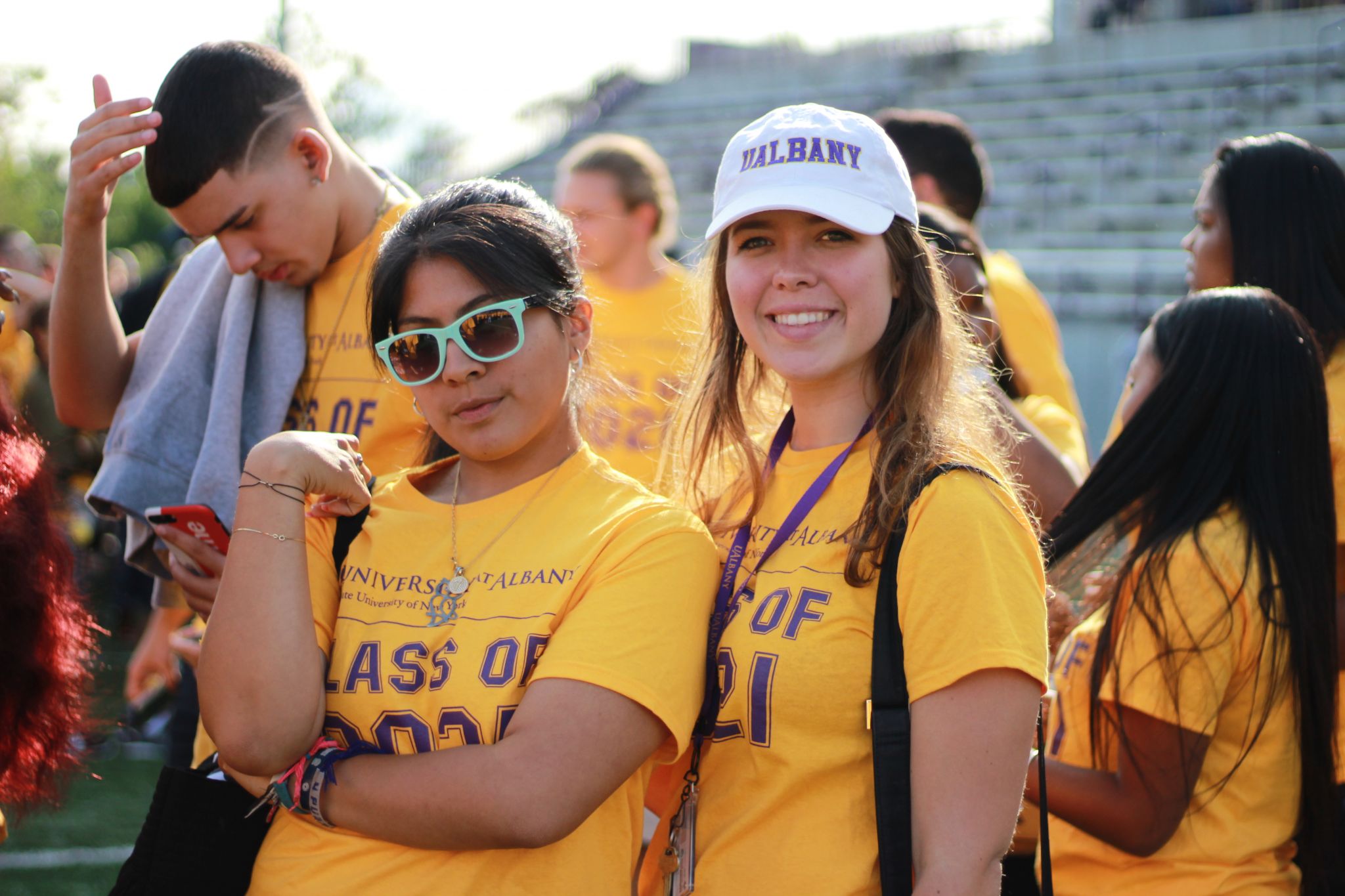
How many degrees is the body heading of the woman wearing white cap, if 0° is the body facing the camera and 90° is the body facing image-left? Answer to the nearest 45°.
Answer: approximately 45°

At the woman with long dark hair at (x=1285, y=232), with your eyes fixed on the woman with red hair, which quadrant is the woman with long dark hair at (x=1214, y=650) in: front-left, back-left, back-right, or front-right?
front-left

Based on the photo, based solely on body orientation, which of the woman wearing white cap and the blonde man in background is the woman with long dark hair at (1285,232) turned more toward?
the blonde man in background

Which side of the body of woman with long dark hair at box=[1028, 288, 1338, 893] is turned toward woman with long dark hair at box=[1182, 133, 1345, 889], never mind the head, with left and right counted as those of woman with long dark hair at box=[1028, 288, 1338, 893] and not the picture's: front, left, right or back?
right

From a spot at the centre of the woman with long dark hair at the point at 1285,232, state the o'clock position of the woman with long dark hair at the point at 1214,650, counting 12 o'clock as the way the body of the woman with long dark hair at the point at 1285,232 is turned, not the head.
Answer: the woman with long dark hair at the point at 1214,650 is roughly at 9 o'clock from the woman with long dark hair at the point at 1285,232.

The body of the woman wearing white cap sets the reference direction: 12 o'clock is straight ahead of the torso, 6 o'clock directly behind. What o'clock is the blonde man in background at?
The blonde man in background is roughly at 4 o'clock from the woman wearing white cap.

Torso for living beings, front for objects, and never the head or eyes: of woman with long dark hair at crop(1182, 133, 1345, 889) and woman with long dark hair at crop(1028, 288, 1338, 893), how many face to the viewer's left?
2

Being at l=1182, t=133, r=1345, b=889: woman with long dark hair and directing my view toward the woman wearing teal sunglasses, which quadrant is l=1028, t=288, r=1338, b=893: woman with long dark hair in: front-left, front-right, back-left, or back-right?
front-left

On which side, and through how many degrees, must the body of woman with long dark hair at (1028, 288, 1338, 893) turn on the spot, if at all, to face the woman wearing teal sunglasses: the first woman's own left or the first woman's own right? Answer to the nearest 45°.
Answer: approximately 45° to the first woman's own left

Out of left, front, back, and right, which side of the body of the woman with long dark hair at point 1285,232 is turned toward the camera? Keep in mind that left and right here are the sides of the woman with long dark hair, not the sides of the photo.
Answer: left

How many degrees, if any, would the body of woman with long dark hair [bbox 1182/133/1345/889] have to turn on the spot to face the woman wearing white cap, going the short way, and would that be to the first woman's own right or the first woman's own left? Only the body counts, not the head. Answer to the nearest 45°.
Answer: approximately 90° to the first woman's own left

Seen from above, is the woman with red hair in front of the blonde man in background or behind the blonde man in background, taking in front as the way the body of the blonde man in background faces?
in front

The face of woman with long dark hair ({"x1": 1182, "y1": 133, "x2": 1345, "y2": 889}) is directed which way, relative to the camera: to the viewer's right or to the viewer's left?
to the viewer's left

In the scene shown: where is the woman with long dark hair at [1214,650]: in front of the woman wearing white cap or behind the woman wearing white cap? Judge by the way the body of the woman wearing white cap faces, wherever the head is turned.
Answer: behind

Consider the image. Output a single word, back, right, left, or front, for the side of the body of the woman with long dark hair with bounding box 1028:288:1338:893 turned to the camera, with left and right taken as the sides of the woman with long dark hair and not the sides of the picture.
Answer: left

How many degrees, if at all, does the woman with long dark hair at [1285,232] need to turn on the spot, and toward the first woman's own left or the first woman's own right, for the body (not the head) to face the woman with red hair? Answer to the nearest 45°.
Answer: approximately 45° to the first woman's own left
